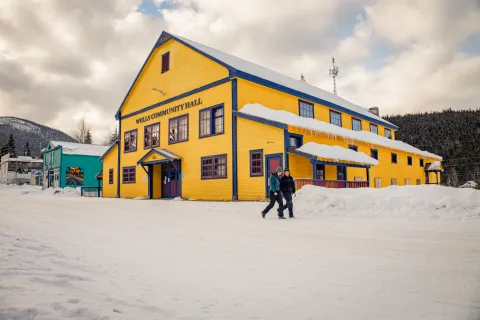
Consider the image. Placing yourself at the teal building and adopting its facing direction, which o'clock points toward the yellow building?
The yellow building is roughly at 10 o'clock from the teal building.

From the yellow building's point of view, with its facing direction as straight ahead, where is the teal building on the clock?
The teal building is roughly at 3 o'clock from the yellow building.

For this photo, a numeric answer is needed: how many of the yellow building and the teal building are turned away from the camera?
0

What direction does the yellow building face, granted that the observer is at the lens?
facing the viewer and to the left of the viewer

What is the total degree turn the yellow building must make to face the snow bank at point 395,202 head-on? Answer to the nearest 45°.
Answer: approximately 90° to its left

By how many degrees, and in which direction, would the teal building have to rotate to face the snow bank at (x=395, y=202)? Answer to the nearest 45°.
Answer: approximately 45° to its left
